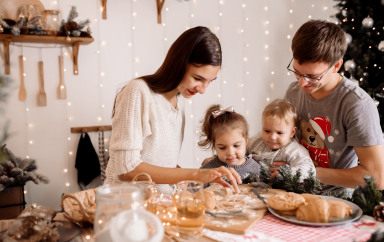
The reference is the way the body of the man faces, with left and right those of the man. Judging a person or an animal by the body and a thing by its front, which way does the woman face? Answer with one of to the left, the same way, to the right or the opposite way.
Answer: to the left

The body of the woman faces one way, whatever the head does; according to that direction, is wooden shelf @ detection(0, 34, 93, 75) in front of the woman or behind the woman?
behind

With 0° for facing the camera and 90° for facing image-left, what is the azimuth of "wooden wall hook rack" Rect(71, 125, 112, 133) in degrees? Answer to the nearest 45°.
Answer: approximately 0°

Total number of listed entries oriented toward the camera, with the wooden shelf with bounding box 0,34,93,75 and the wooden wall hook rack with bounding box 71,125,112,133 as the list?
2

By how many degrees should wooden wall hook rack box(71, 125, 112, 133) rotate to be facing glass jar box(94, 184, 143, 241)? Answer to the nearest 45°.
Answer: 0° — it already faces it

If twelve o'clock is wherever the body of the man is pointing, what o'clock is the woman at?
The woman is roughly at 1 o'clock from the man.
